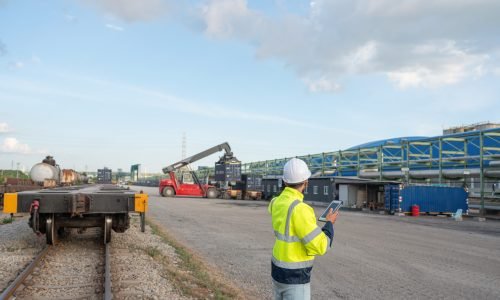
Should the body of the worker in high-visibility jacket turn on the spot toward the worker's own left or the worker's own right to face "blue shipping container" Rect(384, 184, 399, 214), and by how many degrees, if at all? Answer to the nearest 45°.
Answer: approximately 45° to the worker's own left

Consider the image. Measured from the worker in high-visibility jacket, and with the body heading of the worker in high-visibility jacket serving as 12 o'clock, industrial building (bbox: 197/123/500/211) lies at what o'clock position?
The industrial building is roughly at 11 o'clock from the worker in high-visibility jacket.

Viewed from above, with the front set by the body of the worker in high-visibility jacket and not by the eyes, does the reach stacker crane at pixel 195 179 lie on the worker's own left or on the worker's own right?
on the worker's own left

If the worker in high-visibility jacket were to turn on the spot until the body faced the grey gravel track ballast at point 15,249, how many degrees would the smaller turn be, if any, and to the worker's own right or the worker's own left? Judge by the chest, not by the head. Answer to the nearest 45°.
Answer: approximately 90° to the worker's own left

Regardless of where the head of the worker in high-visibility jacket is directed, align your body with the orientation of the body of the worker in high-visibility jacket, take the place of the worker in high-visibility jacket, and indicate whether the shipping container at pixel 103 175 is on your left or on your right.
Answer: on your left

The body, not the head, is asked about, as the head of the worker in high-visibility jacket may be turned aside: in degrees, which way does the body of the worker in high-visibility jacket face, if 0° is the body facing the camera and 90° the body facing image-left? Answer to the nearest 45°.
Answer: approximately 225°

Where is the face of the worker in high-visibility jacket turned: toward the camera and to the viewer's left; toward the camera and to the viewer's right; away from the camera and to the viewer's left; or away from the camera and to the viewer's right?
away from the camera and to the viewer's right

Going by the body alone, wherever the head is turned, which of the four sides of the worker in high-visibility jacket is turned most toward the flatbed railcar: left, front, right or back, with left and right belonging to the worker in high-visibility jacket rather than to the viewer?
left
